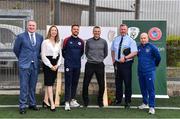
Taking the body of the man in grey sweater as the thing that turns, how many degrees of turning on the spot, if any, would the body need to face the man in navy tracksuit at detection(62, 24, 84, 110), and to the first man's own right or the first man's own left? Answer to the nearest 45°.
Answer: approximately 90° to the first man's own right

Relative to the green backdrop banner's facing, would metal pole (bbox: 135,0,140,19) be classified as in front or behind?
behind

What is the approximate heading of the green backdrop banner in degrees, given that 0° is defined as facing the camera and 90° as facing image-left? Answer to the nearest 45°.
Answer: approximately 0°

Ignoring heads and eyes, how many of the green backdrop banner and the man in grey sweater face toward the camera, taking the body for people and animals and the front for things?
2

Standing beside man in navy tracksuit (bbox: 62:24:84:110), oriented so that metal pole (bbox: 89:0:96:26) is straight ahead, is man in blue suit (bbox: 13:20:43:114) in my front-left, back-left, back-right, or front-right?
back-left

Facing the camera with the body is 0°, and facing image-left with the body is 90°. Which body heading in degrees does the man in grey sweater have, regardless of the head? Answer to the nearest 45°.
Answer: approximately 0°
